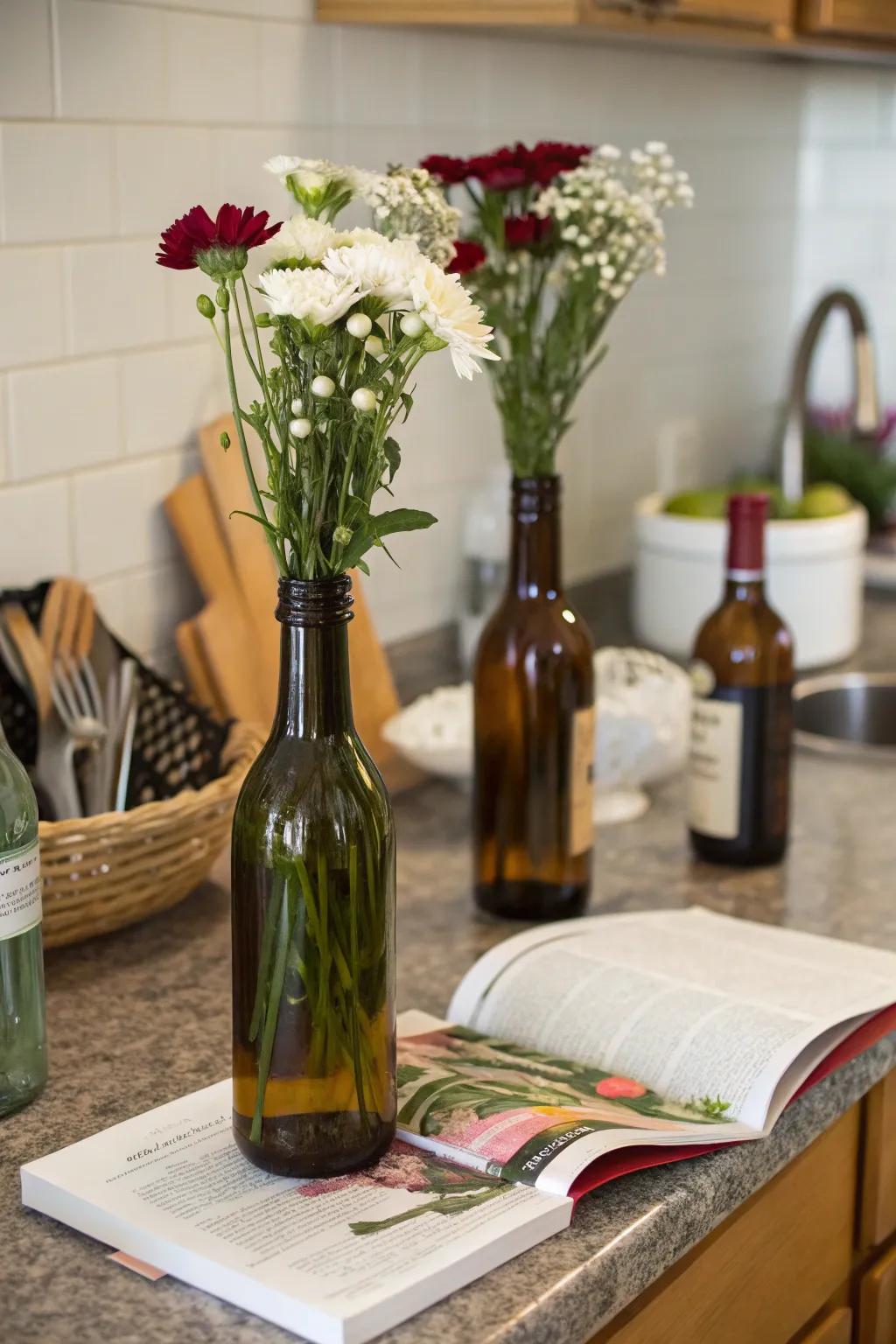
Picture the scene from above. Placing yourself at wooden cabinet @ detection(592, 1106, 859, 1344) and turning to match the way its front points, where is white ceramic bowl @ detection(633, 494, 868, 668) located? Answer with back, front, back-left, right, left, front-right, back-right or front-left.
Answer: back-left

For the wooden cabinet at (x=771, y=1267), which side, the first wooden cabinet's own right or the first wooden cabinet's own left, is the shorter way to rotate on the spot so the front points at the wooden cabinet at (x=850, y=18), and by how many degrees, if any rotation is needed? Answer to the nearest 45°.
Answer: approximately 135° to the first wooden cabinet's own left

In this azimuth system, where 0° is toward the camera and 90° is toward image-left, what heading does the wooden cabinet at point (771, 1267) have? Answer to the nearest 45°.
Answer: approximately 315°
